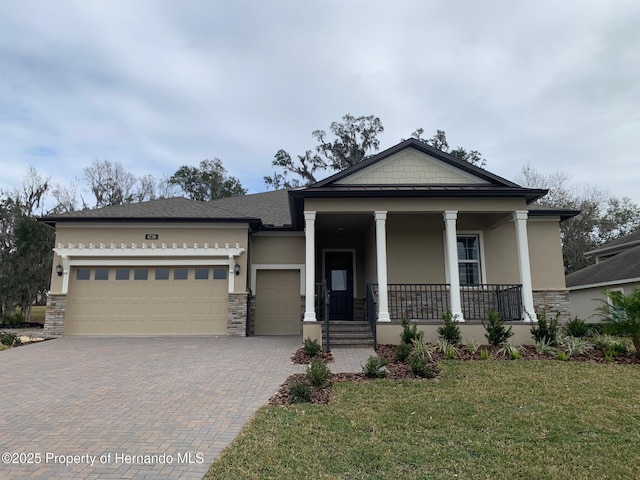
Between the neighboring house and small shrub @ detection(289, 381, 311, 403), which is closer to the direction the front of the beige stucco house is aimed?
the small shrub

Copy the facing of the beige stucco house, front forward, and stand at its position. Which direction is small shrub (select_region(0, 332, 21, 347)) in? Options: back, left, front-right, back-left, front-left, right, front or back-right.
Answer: right

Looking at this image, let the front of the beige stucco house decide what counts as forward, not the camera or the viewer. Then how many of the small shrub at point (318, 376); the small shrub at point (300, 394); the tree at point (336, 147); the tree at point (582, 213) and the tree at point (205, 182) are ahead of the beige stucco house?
2

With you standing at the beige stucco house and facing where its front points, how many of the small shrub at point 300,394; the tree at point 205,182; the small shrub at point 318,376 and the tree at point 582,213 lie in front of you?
2

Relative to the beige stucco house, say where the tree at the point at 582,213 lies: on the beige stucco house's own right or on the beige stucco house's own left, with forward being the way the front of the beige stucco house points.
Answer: on the beige stucco house's own left

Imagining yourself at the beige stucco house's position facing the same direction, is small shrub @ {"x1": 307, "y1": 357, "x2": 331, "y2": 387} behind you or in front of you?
in front

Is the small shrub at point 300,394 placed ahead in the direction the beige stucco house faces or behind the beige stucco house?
ahead

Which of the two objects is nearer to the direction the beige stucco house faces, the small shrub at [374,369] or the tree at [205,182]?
the small shrub

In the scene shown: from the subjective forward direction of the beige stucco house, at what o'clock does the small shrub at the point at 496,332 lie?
The small shrub is roughly at 10 o'clock from the beige stucco house.

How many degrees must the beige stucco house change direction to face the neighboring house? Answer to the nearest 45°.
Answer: approximately 90° to its left

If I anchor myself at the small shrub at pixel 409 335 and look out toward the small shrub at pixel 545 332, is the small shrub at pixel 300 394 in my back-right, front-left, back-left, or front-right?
back-right

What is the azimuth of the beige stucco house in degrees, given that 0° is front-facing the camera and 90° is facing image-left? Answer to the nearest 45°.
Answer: approximately 0°

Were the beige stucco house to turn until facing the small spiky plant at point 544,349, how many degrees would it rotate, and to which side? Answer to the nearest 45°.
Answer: approximately 45° to its left

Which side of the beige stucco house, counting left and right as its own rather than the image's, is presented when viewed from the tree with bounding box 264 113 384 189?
back
